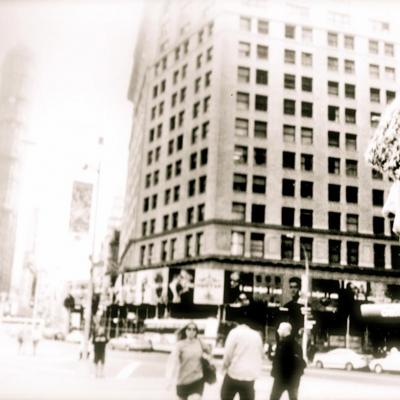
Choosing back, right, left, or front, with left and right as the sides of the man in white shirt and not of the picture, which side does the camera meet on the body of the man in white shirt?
back

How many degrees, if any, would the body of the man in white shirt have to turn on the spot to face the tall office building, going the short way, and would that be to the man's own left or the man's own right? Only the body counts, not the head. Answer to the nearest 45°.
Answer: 0° — they already face it

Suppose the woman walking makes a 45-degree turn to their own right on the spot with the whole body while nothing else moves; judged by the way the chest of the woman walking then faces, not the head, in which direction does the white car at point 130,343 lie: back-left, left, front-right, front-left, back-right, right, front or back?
back-right

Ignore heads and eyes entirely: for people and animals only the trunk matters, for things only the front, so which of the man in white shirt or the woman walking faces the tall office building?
the man in white shirt

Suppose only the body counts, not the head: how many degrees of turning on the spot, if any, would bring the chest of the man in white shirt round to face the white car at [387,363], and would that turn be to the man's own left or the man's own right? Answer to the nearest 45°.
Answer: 0° — they already face it

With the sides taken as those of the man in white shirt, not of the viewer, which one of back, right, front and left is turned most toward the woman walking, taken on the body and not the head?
left

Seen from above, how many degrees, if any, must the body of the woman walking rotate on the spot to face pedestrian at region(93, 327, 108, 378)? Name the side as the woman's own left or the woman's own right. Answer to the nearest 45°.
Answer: approximately 180°

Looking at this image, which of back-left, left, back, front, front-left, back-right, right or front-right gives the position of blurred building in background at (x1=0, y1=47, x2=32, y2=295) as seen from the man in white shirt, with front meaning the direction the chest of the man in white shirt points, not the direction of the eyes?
front-left
